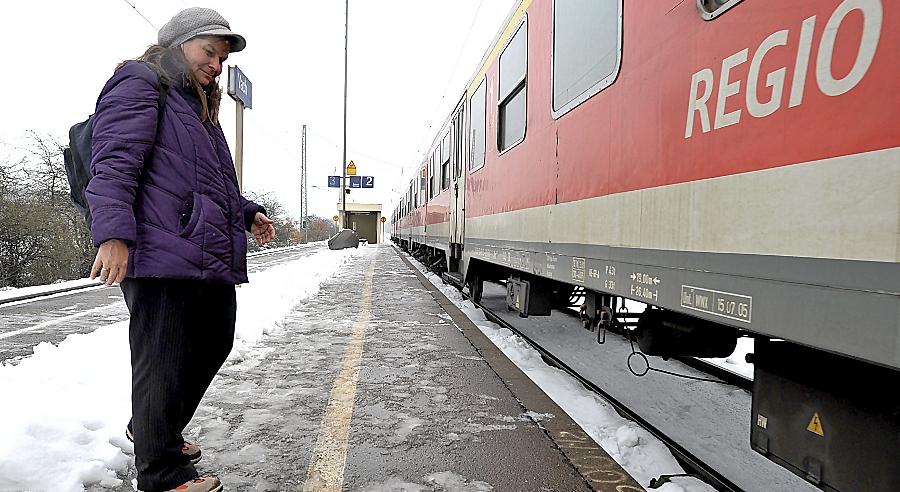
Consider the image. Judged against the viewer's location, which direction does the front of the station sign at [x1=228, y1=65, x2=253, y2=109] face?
facing the viewer and to the right of the viewer

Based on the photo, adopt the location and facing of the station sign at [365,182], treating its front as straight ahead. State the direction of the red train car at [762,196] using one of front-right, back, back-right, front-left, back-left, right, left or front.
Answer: front

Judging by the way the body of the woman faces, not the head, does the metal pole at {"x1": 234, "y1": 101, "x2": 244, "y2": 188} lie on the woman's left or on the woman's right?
on the woman's left

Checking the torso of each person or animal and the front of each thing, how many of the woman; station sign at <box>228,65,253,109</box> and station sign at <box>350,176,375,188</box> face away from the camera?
0

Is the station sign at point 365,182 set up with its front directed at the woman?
yes

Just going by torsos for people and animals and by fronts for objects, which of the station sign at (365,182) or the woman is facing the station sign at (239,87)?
the station sign at (365,182)

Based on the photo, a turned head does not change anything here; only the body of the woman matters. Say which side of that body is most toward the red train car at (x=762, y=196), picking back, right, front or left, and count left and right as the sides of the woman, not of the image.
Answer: front

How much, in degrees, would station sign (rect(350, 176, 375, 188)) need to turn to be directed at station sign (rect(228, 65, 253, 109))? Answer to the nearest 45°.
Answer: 0° — it already faces it

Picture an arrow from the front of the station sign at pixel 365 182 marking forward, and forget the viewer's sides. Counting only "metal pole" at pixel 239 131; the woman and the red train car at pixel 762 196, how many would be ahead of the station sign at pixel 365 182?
3

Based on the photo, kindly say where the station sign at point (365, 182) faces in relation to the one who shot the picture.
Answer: facing the viewer

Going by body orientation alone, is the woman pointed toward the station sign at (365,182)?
no

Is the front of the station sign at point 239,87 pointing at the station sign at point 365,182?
no

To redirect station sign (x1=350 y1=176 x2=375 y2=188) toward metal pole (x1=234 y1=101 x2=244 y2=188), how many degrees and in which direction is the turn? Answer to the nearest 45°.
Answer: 0° — it already faces it
